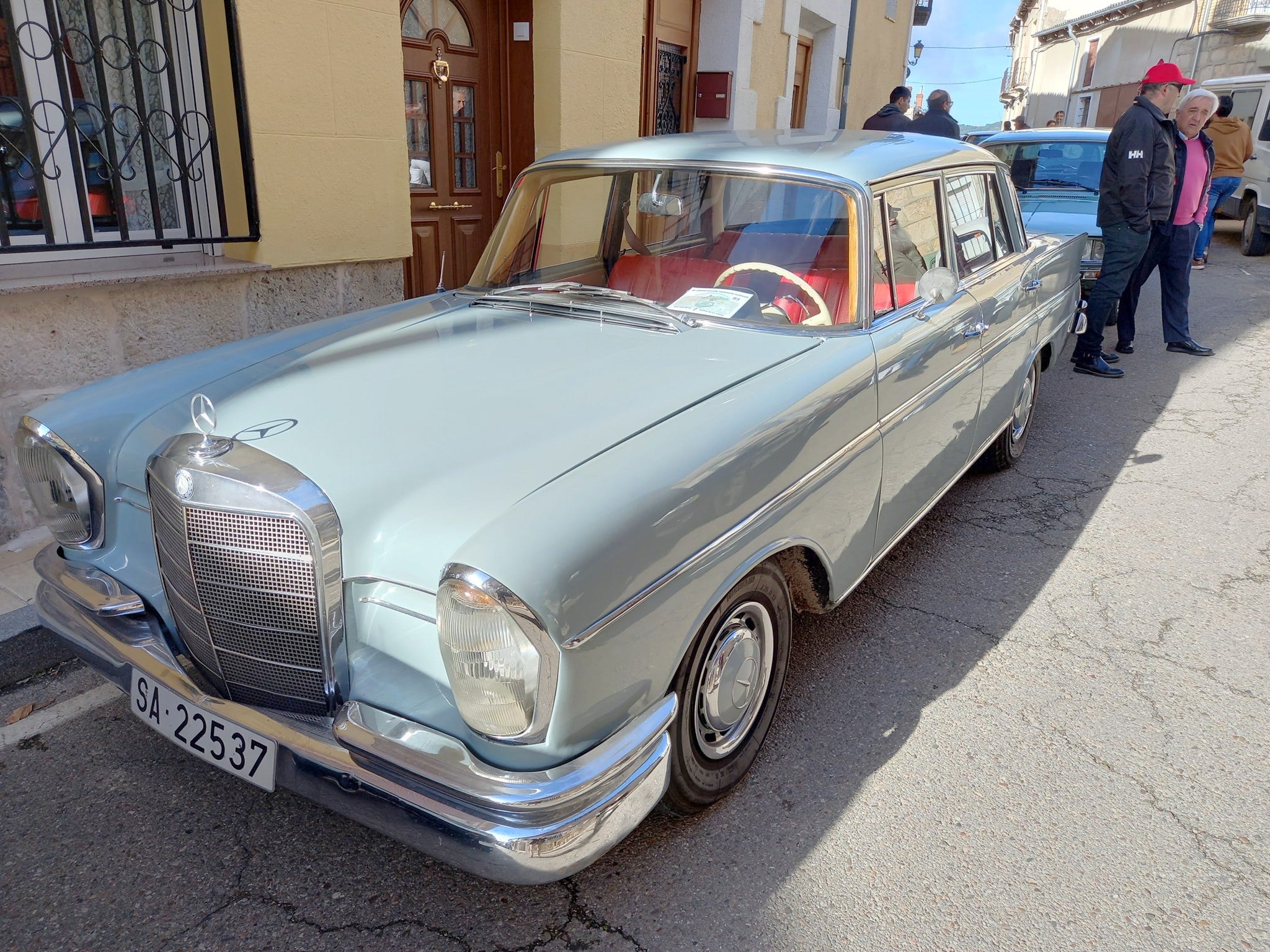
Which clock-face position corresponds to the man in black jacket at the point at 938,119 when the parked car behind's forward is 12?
The man in black jacket is roughly at 4 o'clock from the parked car behind.

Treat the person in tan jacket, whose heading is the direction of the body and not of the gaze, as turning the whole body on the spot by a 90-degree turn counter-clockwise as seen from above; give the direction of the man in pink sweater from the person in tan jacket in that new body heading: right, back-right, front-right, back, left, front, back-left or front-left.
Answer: left

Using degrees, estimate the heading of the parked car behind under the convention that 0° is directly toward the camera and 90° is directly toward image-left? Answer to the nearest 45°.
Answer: approximately 0°

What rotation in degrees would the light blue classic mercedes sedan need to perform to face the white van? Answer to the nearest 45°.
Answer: approximately 180°

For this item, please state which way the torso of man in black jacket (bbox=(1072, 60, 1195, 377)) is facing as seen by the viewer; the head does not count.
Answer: to the viewer's right

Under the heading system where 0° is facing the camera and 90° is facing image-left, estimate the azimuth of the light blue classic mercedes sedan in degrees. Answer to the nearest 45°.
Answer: approximately 45°

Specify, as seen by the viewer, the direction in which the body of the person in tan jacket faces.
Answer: away from the camera

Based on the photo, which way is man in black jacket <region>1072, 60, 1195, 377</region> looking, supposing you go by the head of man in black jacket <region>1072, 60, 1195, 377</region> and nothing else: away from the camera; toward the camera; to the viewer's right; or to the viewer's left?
to the viewer's right

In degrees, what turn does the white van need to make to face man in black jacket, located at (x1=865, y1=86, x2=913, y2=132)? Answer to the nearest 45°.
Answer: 0° — it already faces them
